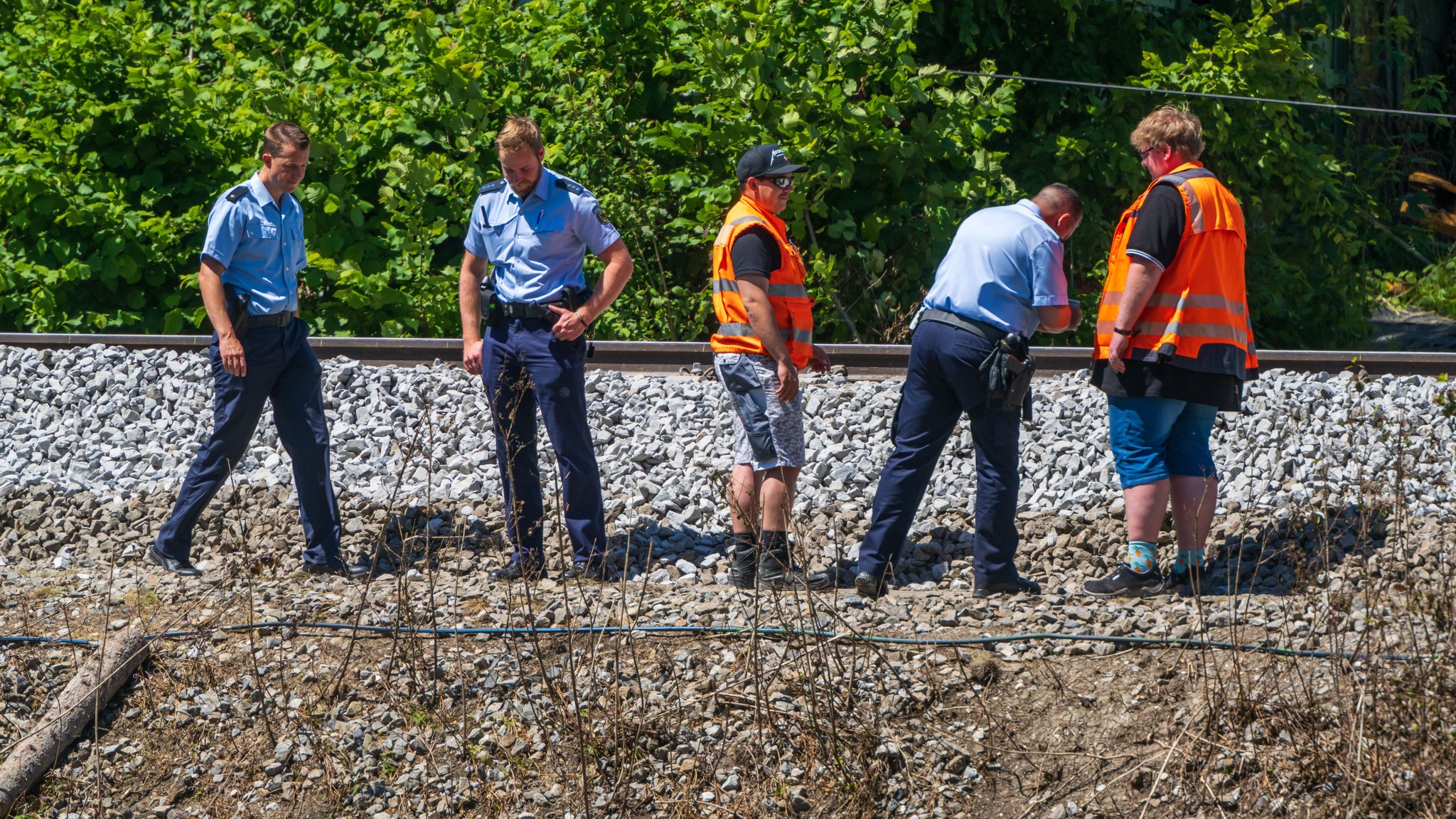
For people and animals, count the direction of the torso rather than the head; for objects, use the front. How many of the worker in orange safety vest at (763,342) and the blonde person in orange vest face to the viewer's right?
1

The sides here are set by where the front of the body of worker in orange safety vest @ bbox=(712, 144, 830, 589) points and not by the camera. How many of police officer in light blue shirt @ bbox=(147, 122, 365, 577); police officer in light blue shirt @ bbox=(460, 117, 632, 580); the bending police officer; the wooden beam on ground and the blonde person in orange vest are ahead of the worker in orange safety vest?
2

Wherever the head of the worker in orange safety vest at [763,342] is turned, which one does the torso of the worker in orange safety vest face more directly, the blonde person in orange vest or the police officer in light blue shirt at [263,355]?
the blonde person in orange vest

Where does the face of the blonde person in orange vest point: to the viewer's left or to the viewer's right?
to the viewer's left

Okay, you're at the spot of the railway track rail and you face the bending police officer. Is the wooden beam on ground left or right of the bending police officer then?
right

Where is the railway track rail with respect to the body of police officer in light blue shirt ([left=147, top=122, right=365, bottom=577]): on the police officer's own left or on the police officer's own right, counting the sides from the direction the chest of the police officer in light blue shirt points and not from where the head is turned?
on the police officer's own left

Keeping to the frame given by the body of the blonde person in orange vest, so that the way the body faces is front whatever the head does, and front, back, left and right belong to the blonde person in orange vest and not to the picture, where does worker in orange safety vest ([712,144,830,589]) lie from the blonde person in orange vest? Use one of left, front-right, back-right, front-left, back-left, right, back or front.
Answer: front-left

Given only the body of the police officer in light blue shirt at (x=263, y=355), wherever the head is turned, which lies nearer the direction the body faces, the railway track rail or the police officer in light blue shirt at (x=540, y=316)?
the police officer in light blue shirt

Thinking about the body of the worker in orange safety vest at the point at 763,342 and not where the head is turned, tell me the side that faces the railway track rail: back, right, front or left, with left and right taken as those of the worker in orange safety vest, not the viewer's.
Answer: left

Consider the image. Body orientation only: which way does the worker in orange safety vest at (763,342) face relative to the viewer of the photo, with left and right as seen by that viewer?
facing to the right of the viewer

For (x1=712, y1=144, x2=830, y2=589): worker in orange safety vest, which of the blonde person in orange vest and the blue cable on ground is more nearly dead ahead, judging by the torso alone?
the blonde person in orange vest

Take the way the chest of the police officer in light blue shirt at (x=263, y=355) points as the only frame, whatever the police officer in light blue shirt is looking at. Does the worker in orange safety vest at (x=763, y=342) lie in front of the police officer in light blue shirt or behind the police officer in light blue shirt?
in front

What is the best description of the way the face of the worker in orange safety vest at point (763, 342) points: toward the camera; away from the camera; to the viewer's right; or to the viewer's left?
to the viewer's right

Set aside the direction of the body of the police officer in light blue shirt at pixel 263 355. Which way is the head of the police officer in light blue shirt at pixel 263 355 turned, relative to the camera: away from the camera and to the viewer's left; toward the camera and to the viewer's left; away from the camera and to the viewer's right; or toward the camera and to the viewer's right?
toward the camera and to the viewer's right

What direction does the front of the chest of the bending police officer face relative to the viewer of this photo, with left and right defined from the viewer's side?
facing away from the viewer and to the right of the viewer

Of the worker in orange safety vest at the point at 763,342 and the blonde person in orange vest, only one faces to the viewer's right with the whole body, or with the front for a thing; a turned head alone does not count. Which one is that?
the worker in orange safety vest
